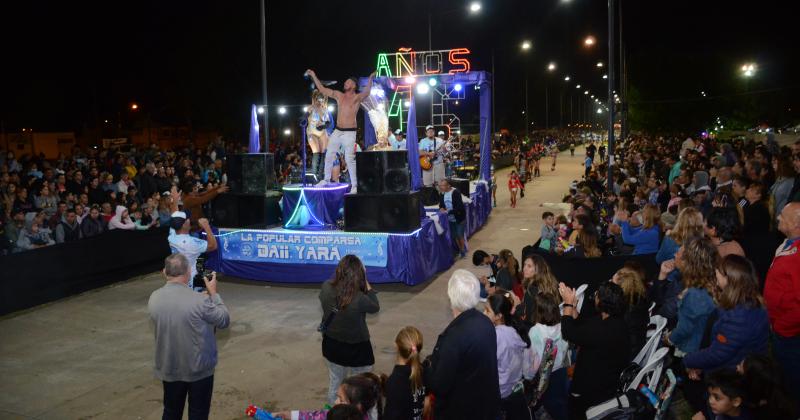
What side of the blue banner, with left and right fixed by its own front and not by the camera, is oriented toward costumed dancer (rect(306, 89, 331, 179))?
back

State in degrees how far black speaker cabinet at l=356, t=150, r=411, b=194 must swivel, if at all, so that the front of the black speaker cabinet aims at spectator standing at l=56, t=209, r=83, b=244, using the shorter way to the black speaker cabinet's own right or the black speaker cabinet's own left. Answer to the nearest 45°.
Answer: approximately 90° to the black speaker cabinet's own right

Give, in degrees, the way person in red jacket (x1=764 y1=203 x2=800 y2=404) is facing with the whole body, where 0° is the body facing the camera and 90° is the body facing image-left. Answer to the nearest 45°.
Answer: approximately 90°

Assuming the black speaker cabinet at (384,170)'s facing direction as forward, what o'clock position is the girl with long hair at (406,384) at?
The girl with long hair is roughly at 12 o'clock from the black speaker cabinet.

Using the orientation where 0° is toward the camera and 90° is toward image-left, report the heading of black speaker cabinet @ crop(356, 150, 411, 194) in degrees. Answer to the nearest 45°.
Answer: approximately 0°
